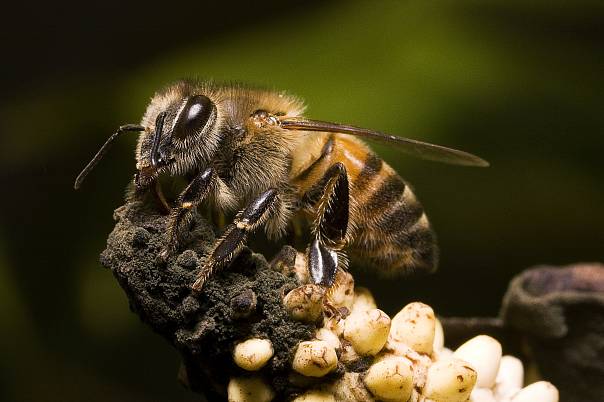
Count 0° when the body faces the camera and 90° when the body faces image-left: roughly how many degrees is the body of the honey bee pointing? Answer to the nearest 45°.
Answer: approximately 90°
